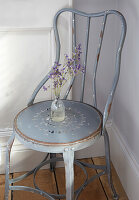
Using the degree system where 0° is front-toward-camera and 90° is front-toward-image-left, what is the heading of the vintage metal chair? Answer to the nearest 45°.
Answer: approximately 45°
